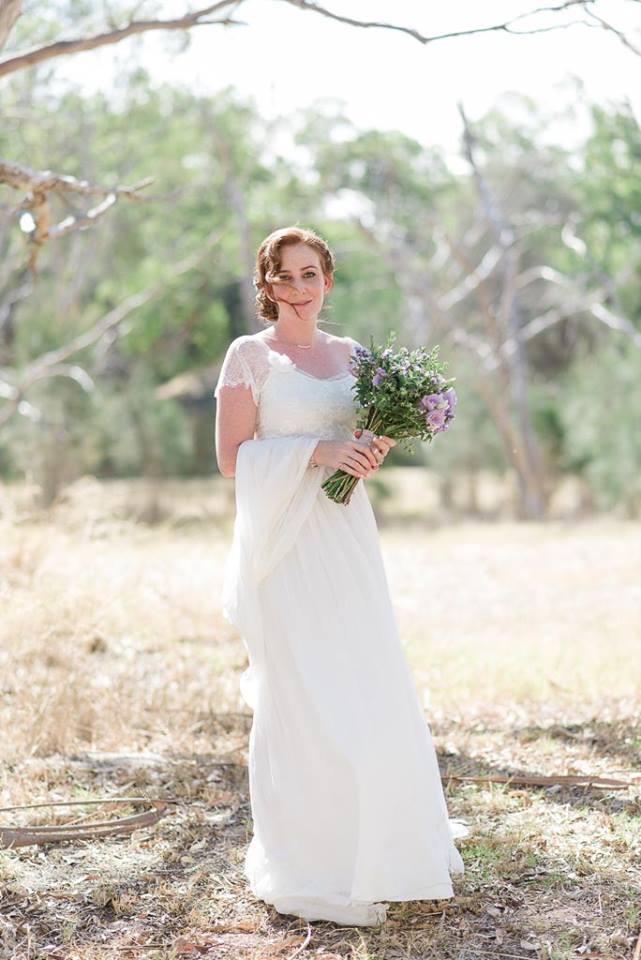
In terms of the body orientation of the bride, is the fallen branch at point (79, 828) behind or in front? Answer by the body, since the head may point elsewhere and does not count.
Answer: behind

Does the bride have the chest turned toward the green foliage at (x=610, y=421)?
no

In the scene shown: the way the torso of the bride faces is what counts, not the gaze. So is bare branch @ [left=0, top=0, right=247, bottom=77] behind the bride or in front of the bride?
behind

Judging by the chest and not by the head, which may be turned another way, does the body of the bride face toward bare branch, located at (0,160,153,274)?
no

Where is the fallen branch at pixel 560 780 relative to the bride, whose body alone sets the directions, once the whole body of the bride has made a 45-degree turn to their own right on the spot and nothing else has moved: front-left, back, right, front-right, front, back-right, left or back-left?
back-left

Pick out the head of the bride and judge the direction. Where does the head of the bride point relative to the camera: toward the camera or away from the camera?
toward the camera

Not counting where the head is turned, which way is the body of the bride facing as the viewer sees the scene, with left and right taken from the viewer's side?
facing the viewer and to the right of the viewer

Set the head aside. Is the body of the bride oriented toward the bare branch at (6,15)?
no
